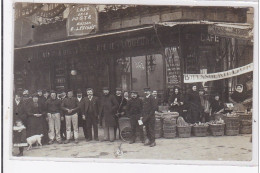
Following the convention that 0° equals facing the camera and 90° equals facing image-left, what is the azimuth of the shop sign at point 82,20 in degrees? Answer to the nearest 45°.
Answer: approximately 0°

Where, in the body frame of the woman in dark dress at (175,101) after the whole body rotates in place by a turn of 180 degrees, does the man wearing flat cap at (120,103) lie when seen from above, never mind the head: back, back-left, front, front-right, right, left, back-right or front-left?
left
